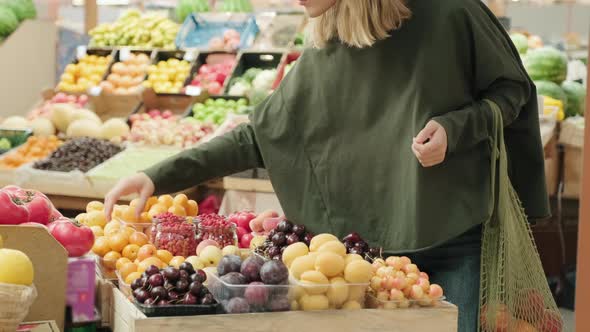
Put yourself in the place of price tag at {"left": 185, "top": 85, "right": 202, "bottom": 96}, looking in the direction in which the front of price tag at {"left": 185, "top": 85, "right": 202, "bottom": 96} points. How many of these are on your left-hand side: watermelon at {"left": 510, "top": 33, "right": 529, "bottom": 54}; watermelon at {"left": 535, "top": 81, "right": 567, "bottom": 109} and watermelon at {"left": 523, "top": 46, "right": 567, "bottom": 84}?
3

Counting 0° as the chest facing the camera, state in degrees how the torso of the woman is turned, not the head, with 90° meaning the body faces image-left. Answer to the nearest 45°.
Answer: approximately 45°

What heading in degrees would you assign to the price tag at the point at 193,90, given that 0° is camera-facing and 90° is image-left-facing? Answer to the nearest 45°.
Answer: approximately 0°

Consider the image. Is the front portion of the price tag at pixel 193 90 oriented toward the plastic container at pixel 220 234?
yes

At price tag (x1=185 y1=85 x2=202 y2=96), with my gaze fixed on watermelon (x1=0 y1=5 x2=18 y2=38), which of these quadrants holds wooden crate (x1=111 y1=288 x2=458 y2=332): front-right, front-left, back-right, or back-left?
back-left

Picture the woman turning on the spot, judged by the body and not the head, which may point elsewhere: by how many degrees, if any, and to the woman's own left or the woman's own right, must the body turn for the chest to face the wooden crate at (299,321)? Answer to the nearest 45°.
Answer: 0° — they already face it

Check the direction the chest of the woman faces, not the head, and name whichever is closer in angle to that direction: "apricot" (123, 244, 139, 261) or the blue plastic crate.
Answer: the apricot

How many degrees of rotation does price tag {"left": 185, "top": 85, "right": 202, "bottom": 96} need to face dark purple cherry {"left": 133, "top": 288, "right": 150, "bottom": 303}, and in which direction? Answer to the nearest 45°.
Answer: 0° — it already faces it

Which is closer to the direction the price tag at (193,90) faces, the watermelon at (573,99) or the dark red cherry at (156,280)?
the dark red cherry

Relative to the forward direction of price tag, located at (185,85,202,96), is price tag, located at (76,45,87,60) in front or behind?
behind
